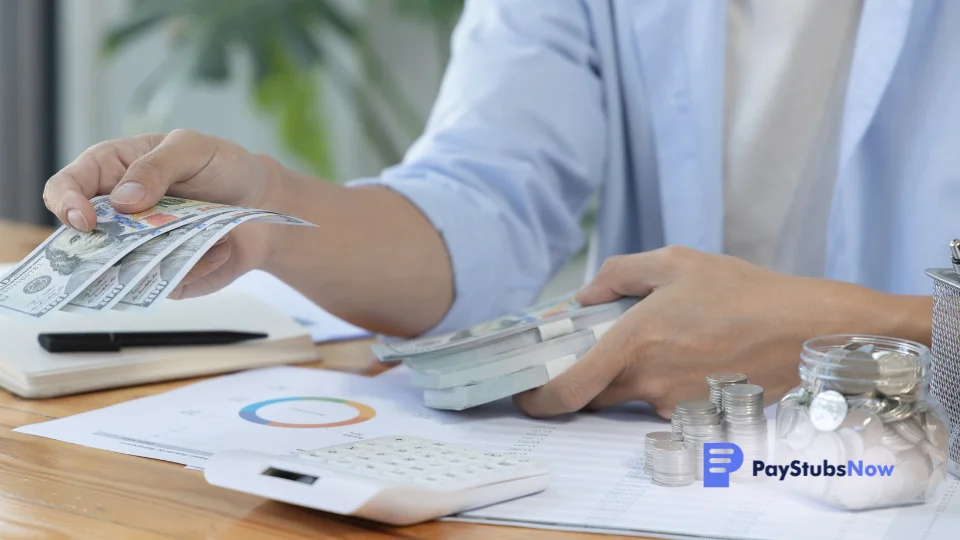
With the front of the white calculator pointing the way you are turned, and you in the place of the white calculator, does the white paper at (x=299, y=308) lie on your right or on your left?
on your left

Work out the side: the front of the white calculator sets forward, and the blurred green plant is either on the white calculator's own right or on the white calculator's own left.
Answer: on the white calculator's own left

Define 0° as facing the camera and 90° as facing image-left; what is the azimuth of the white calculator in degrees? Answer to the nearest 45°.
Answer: approximately 225°
